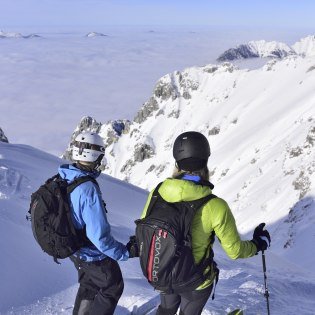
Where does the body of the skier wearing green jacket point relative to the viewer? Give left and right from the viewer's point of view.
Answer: facing away from the viewer and to the right of the viewer

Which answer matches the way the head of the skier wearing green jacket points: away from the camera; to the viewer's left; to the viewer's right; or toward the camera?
away from the camera
